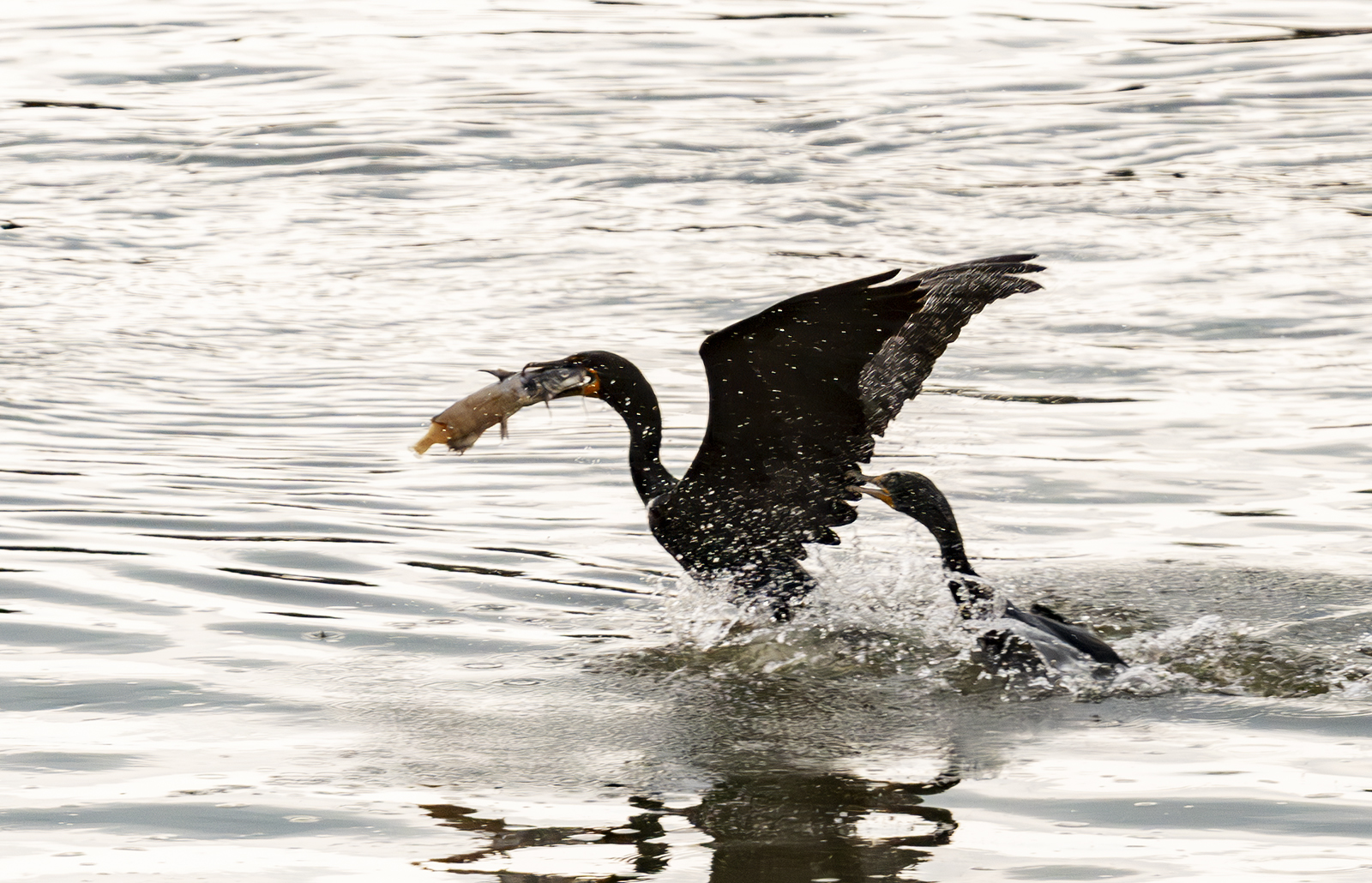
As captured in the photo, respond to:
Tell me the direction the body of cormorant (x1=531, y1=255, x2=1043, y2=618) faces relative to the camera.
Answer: to the viewer's left
